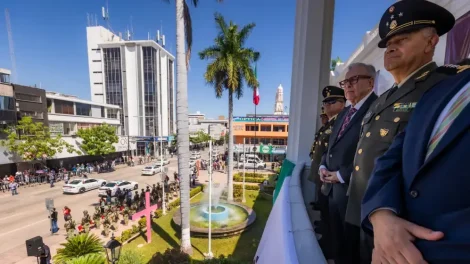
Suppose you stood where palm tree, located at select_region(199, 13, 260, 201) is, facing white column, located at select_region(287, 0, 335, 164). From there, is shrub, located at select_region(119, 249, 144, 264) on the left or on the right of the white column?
right

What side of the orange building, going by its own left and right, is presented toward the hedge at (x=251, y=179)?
front

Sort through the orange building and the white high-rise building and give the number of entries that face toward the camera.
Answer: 2

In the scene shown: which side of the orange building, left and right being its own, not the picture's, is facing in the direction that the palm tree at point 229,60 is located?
front

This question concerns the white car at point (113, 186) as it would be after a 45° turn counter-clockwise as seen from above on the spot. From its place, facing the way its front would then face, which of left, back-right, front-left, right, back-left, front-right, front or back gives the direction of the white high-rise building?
back

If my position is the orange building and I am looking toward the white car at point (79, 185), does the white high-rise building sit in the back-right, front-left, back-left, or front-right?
front-right

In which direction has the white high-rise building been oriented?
toward the camera

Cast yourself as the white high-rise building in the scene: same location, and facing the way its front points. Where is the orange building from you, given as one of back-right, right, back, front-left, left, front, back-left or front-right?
front-left

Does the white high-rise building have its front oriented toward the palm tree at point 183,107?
yes

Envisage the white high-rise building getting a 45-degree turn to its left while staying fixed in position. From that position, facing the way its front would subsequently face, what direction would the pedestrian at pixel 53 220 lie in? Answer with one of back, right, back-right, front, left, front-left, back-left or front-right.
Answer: front-right

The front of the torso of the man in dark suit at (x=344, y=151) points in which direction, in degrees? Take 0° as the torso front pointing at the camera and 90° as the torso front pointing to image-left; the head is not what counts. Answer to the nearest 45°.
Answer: approximately 45°

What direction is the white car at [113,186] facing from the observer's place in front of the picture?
facing the viewer and to the left of the viewer

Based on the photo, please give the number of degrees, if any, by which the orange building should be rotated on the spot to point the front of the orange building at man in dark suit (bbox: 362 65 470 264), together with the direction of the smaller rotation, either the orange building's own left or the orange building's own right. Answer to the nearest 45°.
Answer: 0° — it already faces them
